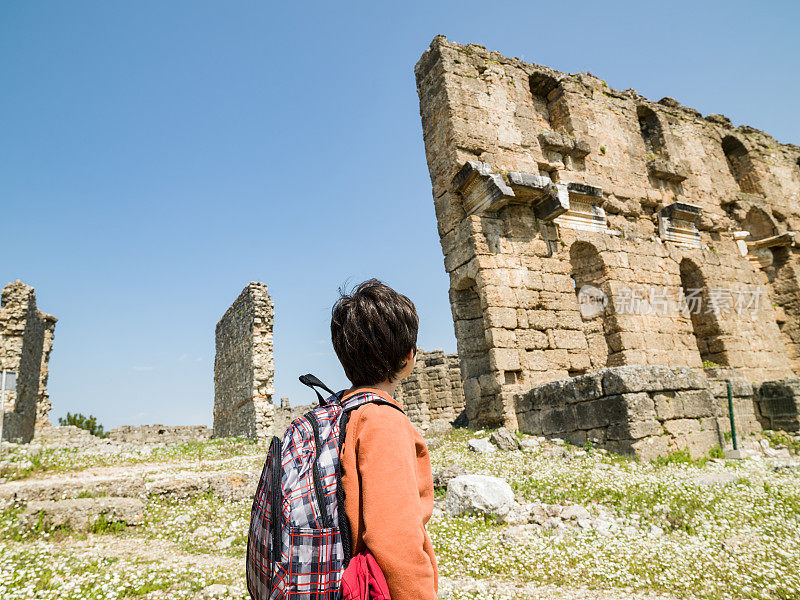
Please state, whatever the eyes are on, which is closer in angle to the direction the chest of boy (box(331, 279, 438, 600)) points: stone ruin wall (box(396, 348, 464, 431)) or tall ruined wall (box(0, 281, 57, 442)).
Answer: the stone ruin wall

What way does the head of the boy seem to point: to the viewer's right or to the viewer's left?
to the viewer's right

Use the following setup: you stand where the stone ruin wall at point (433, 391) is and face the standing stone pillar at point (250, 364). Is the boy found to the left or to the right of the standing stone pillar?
left

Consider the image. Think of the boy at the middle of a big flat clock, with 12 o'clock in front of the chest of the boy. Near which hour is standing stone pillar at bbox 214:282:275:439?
The standing stone pillar is roughly at 10 o'clock from the boy.

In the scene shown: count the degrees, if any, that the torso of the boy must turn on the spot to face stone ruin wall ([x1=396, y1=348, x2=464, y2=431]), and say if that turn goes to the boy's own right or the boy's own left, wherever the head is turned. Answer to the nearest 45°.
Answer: approximately 45° to the boy's own left

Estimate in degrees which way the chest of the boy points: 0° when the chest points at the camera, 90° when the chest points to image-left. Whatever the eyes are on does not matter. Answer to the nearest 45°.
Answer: approximately 225°
